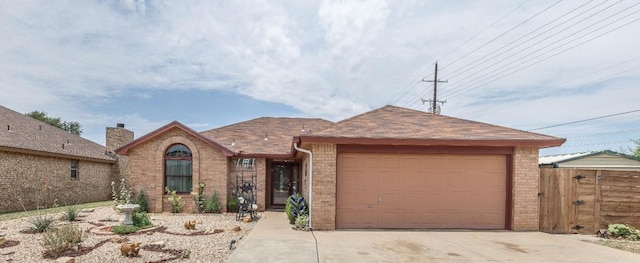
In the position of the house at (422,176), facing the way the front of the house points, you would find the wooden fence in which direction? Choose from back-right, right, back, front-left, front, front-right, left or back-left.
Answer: left

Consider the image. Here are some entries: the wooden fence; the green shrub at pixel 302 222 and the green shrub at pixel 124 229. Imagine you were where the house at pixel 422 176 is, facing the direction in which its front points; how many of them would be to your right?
2

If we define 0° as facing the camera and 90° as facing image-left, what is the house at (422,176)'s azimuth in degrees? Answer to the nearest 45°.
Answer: approximately 0°

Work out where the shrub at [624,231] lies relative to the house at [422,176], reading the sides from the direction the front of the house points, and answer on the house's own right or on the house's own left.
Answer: on the house's own left

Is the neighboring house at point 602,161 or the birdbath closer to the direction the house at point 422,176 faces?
the birdbath

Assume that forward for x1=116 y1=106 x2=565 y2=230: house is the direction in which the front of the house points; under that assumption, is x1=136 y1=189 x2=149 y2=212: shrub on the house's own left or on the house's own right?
on the house's own right

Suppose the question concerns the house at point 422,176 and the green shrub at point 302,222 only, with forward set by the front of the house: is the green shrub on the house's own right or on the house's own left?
on the house's own right

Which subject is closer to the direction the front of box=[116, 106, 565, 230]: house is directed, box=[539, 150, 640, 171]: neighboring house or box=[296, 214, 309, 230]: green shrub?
the green shrub

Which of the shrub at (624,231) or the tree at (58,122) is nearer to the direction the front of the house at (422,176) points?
the shrub

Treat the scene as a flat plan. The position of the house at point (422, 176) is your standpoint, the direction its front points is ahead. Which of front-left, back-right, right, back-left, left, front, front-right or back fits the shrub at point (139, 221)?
right

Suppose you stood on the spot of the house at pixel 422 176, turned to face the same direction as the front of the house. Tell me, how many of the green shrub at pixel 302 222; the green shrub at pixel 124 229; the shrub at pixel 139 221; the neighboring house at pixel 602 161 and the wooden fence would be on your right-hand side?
3

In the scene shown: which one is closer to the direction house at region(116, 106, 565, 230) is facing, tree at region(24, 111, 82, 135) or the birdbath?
the birdbath

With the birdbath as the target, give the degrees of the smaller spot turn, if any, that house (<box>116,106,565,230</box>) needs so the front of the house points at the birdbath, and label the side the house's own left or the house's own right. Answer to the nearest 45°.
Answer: approximately 90° to the house's own right

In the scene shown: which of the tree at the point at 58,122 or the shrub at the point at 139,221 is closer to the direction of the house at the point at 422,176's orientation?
the shrub

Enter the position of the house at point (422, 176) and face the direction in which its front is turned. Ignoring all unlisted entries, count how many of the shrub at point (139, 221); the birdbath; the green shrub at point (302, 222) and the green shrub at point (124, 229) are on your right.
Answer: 4

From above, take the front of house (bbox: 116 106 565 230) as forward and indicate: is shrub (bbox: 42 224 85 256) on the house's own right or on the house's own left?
on the house's own right
